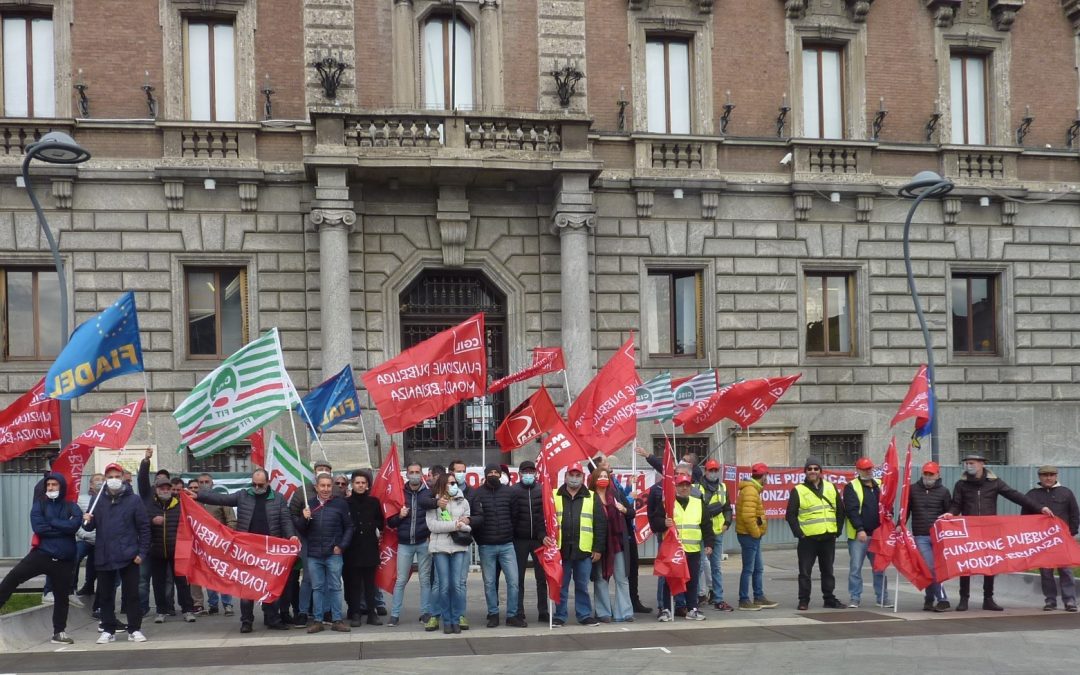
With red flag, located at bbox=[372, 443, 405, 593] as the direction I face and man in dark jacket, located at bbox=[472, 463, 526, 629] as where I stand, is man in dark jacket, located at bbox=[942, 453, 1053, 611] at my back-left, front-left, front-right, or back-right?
back-right

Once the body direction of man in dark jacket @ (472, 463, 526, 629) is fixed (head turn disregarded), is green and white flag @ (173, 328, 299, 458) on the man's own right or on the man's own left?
on the man's own right

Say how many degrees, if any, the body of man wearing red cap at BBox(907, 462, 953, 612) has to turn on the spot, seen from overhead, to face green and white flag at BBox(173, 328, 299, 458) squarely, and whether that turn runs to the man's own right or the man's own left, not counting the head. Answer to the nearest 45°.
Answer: approximately 90° to the man's own right

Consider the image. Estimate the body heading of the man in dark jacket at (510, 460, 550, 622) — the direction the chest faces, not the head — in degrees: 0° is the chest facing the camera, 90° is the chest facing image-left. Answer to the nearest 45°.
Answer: approximately 0°

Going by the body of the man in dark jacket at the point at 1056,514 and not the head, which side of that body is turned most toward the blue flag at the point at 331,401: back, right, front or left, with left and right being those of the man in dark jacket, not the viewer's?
right

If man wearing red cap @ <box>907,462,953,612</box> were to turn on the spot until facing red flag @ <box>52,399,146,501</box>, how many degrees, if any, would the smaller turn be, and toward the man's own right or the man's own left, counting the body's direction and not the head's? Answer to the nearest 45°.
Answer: approximately 90° to the man's own right

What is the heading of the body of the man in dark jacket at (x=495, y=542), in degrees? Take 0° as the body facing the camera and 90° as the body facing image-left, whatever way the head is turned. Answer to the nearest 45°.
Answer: approximately 0°
